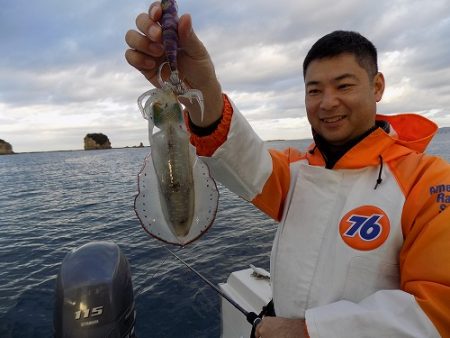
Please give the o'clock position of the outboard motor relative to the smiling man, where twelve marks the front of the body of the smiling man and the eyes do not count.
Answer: The outboard motor is roughly at 2 o'clock from the smiling man.

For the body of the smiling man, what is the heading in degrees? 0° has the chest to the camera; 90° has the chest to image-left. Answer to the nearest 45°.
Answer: approximately 45°
